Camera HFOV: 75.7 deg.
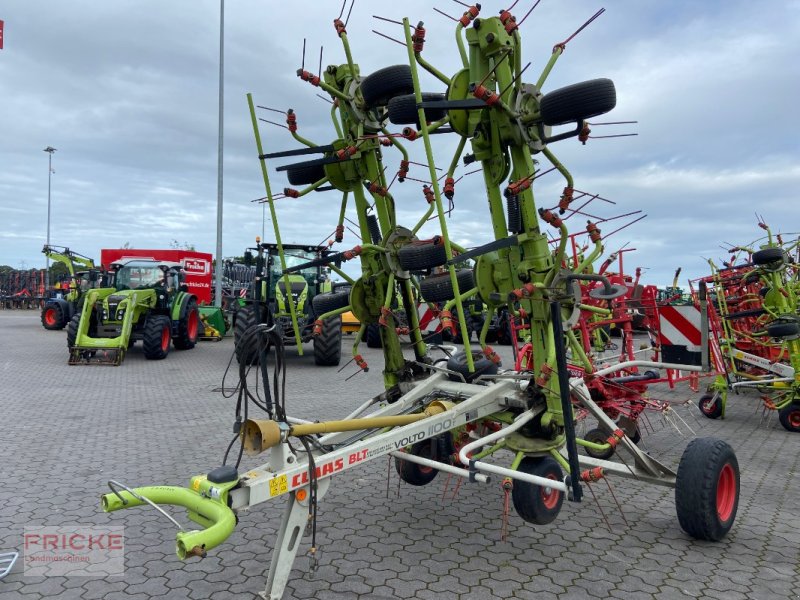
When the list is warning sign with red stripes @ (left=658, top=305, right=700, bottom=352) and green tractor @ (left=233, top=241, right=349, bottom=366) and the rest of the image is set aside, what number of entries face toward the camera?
2

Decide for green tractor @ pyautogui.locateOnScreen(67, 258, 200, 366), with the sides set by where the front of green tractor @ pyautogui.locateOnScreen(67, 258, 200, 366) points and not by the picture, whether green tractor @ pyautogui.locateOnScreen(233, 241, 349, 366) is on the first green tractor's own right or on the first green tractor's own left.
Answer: on the first green tractor's own left

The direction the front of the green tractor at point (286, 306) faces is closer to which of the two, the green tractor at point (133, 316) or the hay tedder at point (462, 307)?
the hay tedder

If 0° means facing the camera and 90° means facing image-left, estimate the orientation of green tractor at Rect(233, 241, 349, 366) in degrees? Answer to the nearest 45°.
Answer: approximately 0°

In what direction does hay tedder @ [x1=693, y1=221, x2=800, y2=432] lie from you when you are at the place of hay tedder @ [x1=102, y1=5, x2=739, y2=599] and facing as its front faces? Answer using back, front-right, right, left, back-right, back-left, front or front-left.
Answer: back

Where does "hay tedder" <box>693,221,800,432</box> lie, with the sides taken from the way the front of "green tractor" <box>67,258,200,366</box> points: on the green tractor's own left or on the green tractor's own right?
on the green tractor's own left

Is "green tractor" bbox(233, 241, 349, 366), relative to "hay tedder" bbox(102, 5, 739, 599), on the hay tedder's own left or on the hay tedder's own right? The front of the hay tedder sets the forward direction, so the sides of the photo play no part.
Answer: on the hay tedder's own right

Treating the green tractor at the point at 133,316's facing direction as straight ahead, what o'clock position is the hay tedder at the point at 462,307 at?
The hay tedder is roughly at 10 o'clock from the green tractor.

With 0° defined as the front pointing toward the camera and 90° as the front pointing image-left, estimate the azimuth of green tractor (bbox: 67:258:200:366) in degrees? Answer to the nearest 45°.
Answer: approximately 45°
